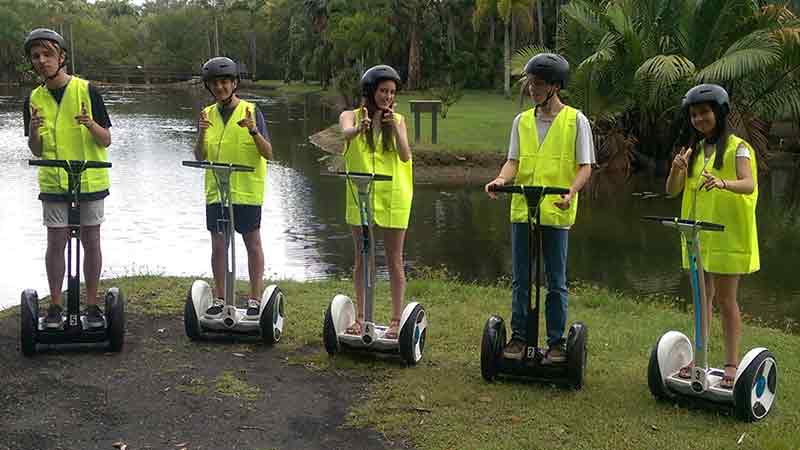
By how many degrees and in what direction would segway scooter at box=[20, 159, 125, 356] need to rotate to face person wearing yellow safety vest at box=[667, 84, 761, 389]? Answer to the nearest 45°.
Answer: approximately 45° to its left

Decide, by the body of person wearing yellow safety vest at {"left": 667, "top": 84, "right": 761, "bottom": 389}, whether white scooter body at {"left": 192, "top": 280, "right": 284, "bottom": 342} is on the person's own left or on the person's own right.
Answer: on the person's own right

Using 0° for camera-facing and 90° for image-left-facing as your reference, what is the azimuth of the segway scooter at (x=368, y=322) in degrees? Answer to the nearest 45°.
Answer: approximately 45°

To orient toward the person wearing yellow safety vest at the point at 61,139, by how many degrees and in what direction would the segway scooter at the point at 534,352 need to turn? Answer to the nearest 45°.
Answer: approximately 90° to its right

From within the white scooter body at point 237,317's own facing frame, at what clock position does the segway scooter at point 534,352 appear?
The segway scooter is roughly at 10 o'clock from the white scooter body.

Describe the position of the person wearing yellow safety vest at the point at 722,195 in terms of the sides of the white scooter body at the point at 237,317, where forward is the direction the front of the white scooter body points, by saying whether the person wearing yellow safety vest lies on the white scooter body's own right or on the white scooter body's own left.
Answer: on the white scooter body's own left

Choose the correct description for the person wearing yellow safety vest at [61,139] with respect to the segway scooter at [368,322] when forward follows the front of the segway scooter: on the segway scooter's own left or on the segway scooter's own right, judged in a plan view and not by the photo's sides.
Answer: on the segway scooter's own right
